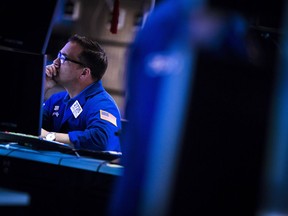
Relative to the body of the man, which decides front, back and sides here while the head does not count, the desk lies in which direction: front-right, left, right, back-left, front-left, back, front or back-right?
front-left

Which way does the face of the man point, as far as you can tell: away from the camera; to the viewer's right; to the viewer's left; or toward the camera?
to the viewer's left
